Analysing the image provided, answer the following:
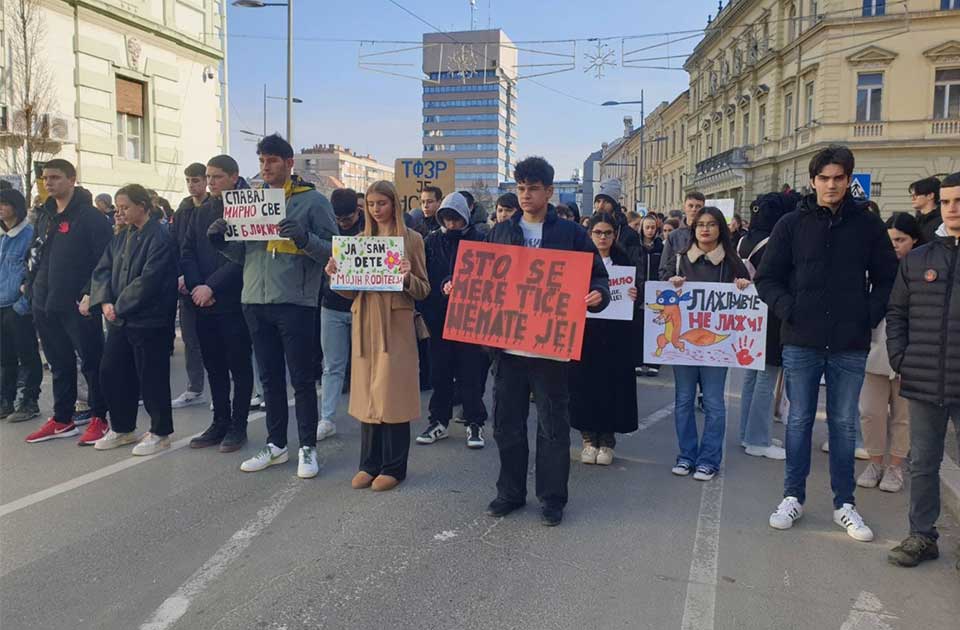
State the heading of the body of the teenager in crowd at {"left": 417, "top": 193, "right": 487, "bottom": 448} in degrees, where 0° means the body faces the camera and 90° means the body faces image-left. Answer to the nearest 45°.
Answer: approximately 0°

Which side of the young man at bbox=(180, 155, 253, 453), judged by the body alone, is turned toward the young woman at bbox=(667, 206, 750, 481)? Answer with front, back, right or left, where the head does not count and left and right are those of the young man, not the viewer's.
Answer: left

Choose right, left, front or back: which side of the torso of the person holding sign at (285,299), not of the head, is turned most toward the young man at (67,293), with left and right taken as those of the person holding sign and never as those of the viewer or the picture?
right

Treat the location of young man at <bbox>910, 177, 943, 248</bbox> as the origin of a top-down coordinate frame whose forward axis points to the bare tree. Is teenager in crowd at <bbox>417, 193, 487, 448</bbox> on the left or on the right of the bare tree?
left

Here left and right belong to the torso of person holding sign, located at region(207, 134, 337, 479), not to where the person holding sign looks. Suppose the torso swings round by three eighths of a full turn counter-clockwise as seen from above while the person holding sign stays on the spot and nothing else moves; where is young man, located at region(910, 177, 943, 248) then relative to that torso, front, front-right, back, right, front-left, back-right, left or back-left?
front

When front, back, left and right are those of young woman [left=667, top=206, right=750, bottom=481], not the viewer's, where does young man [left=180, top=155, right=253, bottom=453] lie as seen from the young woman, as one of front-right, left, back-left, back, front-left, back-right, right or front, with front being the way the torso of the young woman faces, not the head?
right

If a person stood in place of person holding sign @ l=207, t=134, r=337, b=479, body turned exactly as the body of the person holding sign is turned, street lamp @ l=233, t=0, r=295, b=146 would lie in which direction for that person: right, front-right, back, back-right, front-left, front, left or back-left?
back-right

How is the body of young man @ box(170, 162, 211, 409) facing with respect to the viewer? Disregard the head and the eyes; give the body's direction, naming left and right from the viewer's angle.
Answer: facing the viewer and to the left of the viewer

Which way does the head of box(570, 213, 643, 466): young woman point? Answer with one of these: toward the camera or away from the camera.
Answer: toward the camera

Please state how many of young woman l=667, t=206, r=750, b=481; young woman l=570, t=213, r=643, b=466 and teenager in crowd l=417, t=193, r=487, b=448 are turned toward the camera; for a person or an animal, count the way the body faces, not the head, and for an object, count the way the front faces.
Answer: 3

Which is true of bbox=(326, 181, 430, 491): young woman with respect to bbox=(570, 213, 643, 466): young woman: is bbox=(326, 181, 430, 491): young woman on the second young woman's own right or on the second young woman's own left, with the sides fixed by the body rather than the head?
on the second young woman's own right

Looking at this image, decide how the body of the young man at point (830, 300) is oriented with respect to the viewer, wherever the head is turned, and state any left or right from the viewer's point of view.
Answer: facing the viewer

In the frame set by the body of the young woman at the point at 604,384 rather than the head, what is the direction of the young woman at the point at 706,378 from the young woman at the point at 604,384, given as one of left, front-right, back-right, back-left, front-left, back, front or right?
left

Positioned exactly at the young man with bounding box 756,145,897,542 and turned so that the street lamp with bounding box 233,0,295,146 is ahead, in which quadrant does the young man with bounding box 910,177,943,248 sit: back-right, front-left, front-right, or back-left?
front-right

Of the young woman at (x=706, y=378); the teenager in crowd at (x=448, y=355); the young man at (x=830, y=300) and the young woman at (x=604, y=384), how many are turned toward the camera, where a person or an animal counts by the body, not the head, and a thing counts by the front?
4

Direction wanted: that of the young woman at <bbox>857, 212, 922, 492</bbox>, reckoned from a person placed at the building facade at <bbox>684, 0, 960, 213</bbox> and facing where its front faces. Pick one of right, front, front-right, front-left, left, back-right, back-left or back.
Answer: front-left

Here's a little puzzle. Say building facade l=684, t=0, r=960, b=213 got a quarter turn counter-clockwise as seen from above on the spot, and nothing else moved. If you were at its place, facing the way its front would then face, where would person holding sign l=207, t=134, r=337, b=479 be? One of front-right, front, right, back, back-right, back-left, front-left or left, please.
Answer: front-right

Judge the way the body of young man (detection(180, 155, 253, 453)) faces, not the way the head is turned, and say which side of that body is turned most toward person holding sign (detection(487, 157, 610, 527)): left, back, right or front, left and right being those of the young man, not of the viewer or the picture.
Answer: left

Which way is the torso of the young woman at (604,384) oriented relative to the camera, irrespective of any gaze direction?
toward the camera
